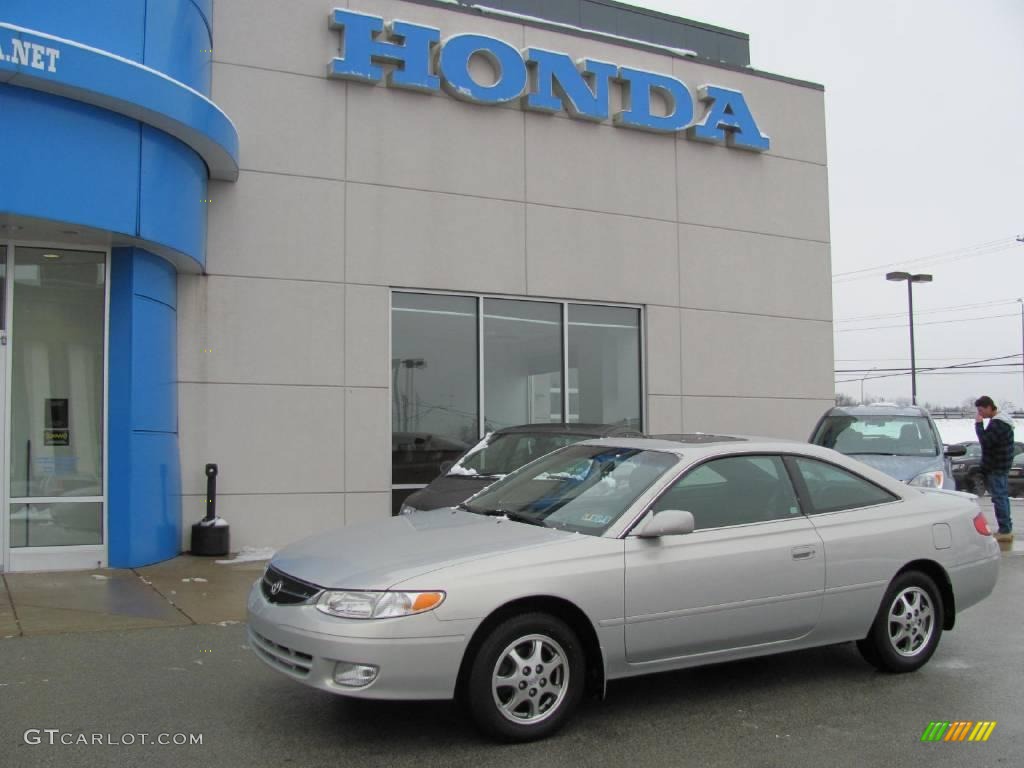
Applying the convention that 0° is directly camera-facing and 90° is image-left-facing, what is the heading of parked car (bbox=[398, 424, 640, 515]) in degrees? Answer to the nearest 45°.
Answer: approximately 45°

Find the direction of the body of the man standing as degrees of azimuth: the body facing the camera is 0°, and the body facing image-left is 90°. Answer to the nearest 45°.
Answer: approximately 90°

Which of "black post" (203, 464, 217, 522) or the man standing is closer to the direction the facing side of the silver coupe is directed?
the black post

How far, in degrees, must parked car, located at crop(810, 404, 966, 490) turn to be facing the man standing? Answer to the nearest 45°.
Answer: approximately 45° to its left

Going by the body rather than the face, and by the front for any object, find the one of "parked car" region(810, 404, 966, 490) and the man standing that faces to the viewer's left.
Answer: the man standing

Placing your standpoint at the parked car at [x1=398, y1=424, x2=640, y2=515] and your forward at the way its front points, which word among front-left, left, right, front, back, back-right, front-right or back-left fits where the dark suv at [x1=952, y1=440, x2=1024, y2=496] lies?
back

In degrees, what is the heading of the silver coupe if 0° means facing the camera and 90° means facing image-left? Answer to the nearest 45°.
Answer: approximately 45°
